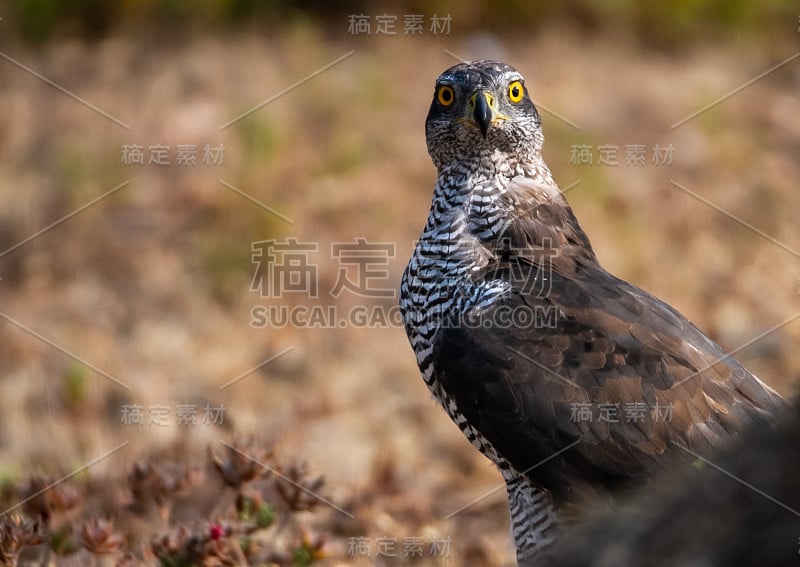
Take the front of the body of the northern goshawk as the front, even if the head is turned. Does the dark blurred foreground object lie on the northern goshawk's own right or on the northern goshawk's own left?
on the northern goshawk's own left

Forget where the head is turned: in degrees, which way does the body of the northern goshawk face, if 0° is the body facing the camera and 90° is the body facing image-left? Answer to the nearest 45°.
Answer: approximately 90°
